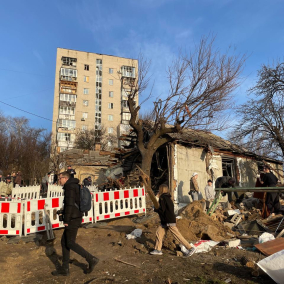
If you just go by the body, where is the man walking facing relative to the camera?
to the viewer's left

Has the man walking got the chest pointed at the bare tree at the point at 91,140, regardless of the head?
no

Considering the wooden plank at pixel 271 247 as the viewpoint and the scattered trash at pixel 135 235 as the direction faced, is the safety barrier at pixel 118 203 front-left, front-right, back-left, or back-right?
front-right

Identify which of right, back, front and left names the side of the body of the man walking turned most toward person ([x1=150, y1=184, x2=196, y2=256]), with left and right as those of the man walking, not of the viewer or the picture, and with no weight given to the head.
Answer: back

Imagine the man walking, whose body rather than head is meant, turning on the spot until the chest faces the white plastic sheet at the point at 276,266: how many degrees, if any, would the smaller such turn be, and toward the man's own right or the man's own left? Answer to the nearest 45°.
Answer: approximately 135° to the man's own left

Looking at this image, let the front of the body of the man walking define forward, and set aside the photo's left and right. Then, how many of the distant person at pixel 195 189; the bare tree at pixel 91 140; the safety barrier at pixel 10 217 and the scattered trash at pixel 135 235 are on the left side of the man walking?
0

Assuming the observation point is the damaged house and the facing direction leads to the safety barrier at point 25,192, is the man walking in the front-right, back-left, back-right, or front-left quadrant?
front-left

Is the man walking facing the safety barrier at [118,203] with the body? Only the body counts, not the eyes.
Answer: no

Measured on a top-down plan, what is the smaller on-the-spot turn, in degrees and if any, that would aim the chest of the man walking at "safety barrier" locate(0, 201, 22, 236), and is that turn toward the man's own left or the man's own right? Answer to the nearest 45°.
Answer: approximately 45° to the man's own right
